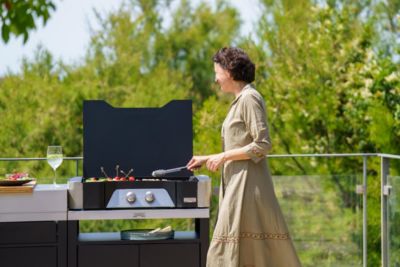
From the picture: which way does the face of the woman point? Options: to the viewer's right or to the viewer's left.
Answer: to the viewer's left

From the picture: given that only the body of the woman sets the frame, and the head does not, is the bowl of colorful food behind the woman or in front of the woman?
in front

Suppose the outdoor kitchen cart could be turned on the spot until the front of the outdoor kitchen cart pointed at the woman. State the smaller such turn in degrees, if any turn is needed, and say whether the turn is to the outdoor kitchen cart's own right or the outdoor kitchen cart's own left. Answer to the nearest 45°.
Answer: approximately 45° to the outdoor kitchen cart's own left

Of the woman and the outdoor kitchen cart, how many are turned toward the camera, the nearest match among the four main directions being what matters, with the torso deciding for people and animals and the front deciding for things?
1

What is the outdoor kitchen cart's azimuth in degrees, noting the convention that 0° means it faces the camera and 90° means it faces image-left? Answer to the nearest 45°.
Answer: approximately 0°

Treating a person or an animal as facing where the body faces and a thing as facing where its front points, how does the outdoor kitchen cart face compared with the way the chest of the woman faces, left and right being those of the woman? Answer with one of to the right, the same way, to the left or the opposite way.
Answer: to the left

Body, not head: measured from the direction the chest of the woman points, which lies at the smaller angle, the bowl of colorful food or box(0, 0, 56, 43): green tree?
the bowl of colorful food

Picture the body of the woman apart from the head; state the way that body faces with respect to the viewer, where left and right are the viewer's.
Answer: facing to the left of the viewer
